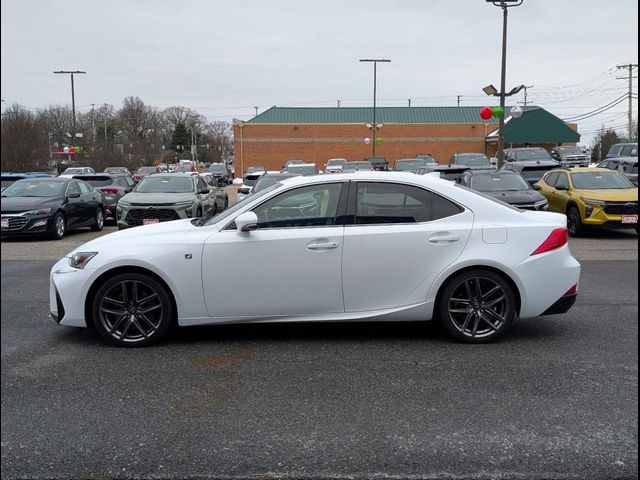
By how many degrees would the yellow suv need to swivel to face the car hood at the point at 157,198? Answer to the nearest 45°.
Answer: approximately 135° to its right

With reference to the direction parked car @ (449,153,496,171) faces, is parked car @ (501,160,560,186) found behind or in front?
in front

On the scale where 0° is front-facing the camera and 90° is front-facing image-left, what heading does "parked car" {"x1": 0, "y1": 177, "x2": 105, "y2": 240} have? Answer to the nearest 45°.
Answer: approximately 45°

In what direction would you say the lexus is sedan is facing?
to the viewer's left

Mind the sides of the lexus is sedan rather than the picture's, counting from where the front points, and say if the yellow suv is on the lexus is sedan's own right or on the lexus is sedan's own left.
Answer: on the lexus is sedan's own right

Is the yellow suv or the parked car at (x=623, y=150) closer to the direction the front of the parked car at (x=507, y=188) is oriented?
the yellow suv

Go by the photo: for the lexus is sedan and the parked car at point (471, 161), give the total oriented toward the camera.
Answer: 1

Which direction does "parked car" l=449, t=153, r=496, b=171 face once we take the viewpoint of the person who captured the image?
facing the viewer

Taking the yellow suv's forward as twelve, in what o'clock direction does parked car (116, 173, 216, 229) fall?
The parked car is roughly at 4 o'clock from the yellow suv.

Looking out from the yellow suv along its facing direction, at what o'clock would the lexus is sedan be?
The lexus is sedan is roughly at 2 o'clock from the yellow suv.

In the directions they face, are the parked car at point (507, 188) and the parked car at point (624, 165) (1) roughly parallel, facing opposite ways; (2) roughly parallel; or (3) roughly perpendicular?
roughly parallel

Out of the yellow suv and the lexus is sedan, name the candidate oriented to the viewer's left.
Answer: the lexus is sedan

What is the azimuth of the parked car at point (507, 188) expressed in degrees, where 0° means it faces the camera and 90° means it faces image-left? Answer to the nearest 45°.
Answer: approximately 315°

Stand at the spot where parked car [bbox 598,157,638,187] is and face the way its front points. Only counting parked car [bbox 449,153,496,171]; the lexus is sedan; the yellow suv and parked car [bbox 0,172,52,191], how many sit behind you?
1

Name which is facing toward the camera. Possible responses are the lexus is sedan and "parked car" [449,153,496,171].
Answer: the parked car

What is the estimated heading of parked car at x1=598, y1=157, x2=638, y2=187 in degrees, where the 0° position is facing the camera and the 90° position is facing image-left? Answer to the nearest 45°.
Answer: approximately 315°

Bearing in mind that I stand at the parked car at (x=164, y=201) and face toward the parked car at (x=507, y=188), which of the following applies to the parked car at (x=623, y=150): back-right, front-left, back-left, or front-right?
front-left

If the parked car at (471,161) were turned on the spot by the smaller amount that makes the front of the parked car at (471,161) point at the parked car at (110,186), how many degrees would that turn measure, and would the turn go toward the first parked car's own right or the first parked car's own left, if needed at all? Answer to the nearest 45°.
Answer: approximately 45° to the first parked car's own right
